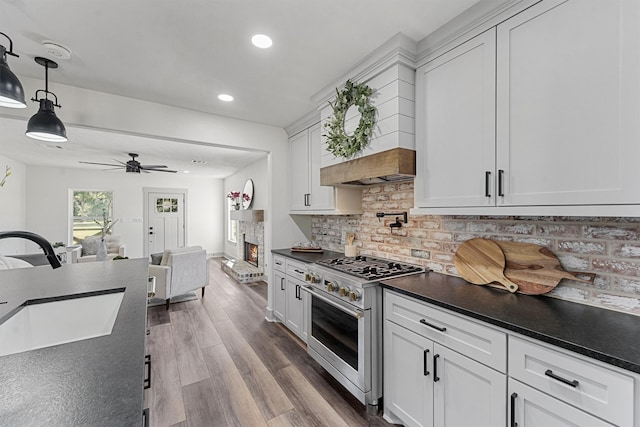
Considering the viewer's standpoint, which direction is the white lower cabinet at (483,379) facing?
facing the viewer and to the left of the viewer

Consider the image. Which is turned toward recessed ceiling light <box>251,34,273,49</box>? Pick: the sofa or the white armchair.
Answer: the sofa

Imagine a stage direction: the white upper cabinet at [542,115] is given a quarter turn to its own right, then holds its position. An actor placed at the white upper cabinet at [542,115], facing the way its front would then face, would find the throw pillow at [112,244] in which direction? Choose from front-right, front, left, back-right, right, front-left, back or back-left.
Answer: front-left

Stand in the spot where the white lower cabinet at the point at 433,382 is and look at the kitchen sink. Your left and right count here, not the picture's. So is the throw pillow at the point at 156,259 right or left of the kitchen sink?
right

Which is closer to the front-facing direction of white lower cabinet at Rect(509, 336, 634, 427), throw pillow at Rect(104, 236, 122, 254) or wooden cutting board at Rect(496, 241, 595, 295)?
the throw pillow

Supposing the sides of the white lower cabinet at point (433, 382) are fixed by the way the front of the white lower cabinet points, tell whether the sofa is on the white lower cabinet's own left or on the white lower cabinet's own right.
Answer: on the white lower cabinet's own right

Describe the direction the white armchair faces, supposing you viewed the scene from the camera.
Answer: facing away from the viewer and to the left of the viewer

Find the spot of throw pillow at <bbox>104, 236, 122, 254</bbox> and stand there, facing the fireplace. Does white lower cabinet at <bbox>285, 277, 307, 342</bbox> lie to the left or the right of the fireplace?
right

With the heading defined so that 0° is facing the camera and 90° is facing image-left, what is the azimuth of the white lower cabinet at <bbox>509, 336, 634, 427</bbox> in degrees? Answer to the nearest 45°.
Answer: approximately 45°

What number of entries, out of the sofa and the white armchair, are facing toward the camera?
1

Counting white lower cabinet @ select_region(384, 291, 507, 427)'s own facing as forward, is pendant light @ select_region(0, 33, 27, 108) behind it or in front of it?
in front

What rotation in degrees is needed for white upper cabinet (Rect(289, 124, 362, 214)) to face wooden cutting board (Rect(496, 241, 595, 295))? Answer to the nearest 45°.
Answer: approximately 90° to its left
